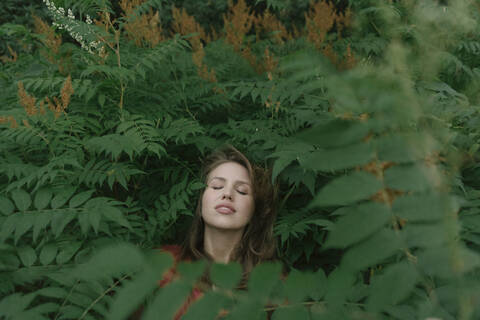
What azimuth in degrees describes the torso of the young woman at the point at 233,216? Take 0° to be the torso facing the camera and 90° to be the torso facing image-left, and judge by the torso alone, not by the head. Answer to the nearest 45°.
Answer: approximately 0°
